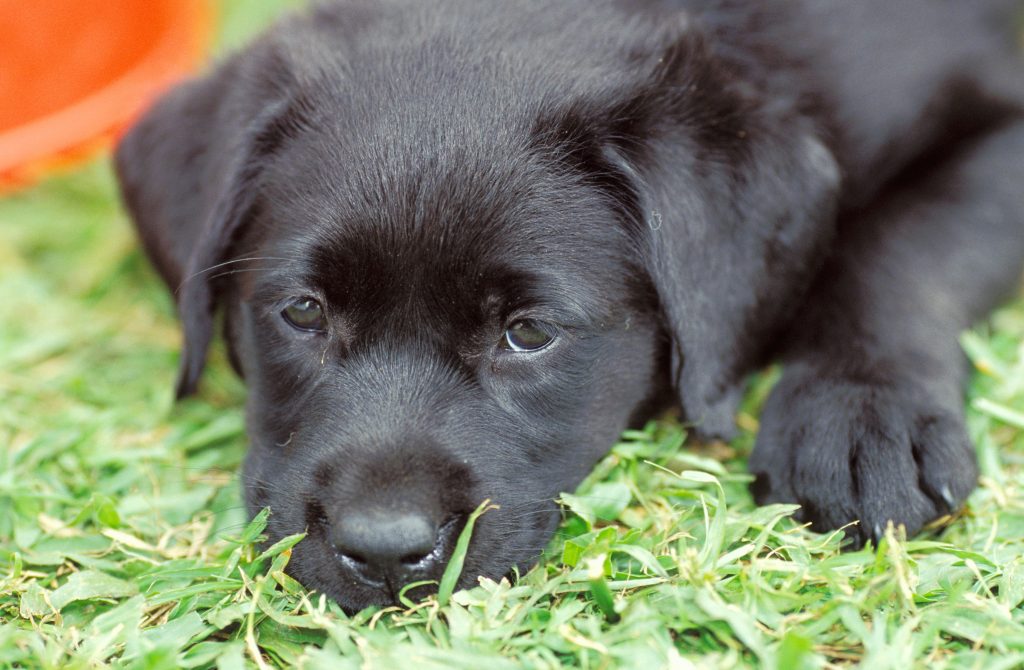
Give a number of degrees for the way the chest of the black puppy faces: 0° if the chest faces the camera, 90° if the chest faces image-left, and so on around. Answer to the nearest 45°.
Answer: approximately 45°

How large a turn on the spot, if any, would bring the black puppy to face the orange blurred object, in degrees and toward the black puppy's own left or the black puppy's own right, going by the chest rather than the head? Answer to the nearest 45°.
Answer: approximately 90° to the black puppy's own right
